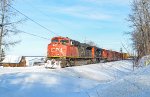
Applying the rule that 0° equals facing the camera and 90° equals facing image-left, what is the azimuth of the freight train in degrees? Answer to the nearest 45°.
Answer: approximately 45°
